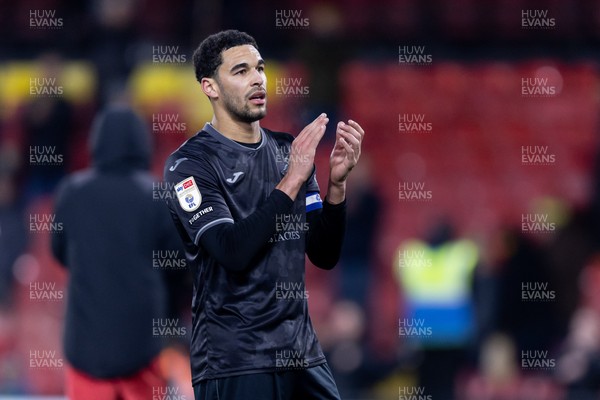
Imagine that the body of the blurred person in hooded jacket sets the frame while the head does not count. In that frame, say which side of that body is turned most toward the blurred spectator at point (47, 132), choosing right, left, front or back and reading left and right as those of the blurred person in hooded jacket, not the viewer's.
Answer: front

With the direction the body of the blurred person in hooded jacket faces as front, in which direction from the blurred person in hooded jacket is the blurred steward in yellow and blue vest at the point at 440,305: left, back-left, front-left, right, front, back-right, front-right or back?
front-right

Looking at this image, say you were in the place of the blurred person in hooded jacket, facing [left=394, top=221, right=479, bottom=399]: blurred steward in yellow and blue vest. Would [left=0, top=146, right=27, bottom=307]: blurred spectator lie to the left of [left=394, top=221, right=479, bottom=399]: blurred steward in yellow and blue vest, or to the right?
left

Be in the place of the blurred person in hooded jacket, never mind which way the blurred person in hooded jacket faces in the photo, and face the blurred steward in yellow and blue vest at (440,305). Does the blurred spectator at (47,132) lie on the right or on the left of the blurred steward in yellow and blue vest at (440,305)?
left

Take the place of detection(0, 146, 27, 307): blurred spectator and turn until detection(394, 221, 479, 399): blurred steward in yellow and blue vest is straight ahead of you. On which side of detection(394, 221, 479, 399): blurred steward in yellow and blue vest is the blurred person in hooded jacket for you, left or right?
right

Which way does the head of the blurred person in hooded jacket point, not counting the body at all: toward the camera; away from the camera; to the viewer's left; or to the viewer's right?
away from the camera

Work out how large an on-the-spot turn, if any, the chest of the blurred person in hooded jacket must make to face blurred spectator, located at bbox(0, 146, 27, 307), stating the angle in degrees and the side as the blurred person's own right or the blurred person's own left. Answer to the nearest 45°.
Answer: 0° — they already face them

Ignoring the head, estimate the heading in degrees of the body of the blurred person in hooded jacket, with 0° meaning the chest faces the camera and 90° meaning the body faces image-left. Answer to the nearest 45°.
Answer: approximately 180°
